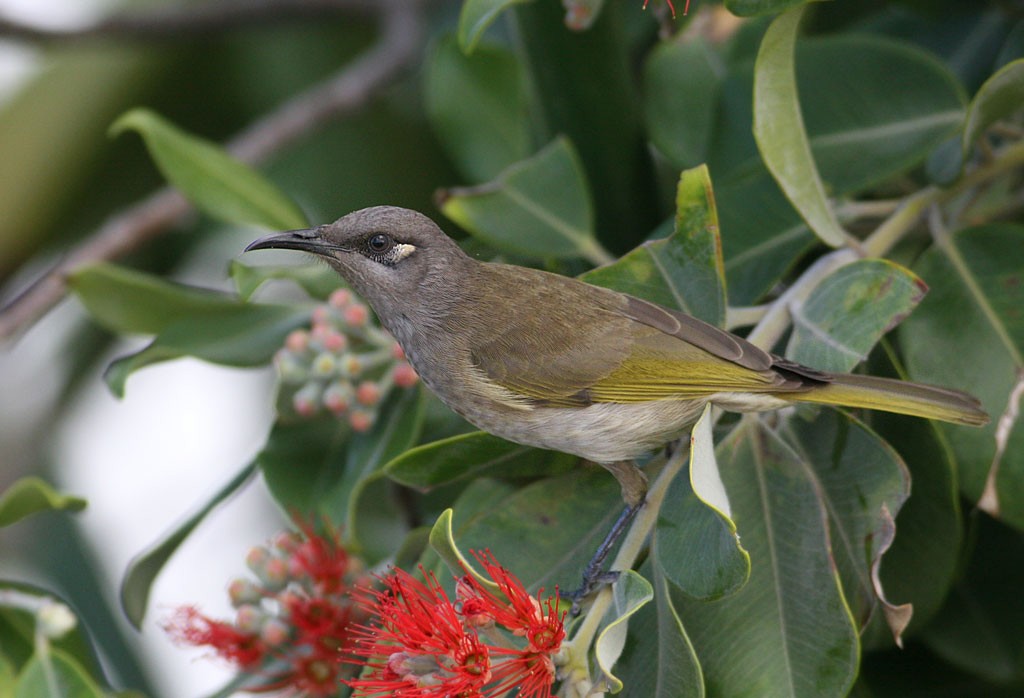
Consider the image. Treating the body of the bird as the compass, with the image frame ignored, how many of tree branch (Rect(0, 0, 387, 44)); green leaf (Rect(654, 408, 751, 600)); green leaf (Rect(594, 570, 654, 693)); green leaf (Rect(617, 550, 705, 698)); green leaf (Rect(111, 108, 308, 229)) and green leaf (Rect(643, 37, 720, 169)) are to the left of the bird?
3

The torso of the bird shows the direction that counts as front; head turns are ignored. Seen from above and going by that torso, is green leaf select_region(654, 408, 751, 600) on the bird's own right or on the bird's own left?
on the bird's own left

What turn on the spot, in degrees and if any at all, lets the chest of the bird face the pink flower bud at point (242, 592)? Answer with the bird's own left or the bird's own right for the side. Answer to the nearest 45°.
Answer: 0° — it already faces it

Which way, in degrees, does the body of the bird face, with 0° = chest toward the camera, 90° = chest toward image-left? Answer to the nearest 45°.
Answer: approximately 90°

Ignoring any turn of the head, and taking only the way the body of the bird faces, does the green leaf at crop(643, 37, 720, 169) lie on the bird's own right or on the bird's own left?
on the bird's own right

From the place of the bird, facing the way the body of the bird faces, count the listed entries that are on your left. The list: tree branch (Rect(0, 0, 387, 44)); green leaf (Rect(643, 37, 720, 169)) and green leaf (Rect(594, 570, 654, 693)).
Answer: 1

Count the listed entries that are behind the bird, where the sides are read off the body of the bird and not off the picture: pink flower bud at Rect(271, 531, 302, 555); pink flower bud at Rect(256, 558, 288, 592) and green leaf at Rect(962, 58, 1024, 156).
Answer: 1

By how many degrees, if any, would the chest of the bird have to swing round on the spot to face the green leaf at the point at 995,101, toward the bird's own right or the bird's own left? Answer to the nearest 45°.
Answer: approximately 180°

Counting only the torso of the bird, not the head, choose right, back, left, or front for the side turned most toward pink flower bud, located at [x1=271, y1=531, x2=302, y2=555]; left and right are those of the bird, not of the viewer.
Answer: front

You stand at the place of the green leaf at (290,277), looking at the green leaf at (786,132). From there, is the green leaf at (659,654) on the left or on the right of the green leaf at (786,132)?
right

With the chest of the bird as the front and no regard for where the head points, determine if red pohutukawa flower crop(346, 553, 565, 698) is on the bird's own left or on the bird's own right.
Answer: on the bird's own left
